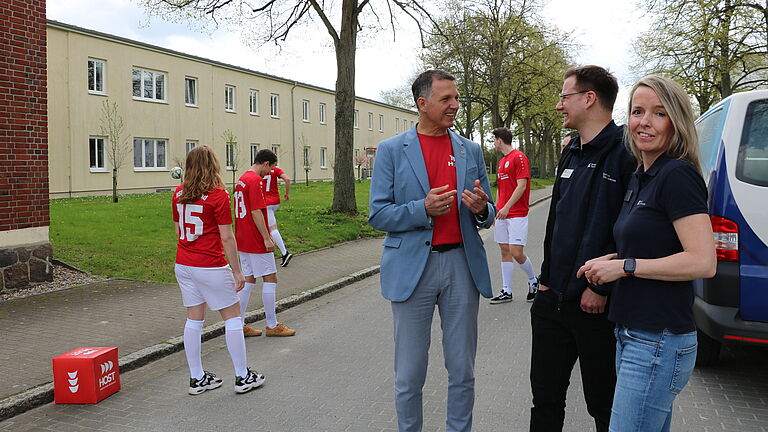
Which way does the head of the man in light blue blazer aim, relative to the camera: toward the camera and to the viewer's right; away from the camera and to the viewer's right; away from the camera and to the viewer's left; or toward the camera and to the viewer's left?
toward the camera and to the viewer's right

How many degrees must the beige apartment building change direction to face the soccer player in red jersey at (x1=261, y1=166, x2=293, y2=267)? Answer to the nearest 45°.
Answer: approximately 45° to its right

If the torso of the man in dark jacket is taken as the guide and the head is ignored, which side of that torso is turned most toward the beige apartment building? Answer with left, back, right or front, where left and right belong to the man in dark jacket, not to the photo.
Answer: right

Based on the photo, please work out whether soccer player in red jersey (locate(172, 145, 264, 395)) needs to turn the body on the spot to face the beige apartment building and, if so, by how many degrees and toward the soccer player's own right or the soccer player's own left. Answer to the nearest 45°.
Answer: approximately 45° to the soccer player's own left

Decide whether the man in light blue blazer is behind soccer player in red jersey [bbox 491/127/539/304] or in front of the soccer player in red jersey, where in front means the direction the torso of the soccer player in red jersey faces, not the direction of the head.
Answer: in front

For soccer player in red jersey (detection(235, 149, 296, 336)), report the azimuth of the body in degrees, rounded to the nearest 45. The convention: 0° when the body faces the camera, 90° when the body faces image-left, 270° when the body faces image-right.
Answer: approximately 225°

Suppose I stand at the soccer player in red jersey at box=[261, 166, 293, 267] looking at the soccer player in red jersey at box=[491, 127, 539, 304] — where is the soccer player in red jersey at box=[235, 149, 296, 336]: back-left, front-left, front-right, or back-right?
front-right

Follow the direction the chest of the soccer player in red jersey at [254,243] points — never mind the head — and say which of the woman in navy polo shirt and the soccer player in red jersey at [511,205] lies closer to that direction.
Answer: the soccer player in red jersey

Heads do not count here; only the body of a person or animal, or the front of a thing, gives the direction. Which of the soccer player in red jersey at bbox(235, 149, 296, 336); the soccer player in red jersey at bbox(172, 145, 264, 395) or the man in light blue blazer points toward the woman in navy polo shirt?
the man in light blue blazer

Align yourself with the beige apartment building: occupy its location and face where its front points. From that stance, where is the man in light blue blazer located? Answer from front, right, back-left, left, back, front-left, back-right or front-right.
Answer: front-right

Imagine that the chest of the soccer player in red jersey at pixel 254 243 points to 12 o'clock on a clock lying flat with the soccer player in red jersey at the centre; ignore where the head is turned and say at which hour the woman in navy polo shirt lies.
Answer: The woman in navy polo shirt is roughly at 4 o'clock from the soccer player in red jersey.

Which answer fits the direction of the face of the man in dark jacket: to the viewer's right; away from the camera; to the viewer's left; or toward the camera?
to the viewer's left

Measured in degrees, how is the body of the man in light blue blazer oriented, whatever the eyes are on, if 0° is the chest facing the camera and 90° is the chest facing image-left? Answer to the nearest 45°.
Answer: approximately 315°

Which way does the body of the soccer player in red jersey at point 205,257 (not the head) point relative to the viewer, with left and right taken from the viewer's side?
facing away from the viewer and to the right of the viewer

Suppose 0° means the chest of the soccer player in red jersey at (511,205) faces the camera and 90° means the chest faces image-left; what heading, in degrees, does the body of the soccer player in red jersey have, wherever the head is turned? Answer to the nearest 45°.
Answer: approximately 45°

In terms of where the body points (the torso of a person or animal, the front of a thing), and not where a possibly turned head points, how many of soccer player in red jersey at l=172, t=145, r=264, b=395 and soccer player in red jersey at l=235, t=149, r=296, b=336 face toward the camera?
0

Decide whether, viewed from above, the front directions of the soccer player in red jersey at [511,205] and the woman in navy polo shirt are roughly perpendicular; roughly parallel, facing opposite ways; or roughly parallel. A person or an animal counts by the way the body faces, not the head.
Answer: roughly parallel

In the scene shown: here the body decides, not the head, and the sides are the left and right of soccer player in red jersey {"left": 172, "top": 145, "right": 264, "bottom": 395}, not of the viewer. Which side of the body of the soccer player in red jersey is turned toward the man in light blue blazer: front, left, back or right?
right

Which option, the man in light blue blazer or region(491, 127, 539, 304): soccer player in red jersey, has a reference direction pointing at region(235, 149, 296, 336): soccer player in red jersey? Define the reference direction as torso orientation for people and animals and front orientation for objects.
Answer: region(491, 127, 539, 304): soccer player in red jersey

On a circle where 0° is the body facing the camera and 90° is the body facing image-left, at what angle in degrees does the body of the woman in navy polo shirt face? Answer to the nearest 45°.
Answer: approximately 45°
